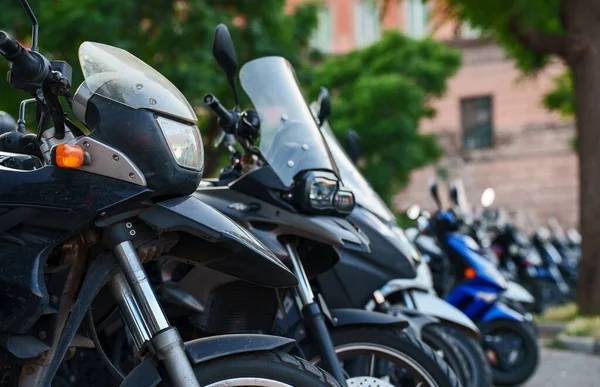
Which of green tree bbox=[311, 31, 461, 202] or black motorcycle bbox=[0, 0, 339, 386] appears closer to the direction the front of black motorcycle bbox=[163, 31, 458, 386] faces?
the black motorcycle
